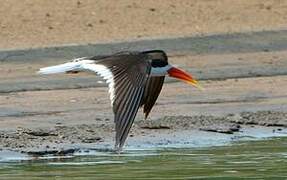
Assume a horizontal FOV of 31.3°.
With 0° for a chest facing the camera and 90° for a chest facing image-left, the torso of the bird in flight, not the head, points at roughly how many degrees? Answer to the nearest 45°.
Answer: approximately 270°
